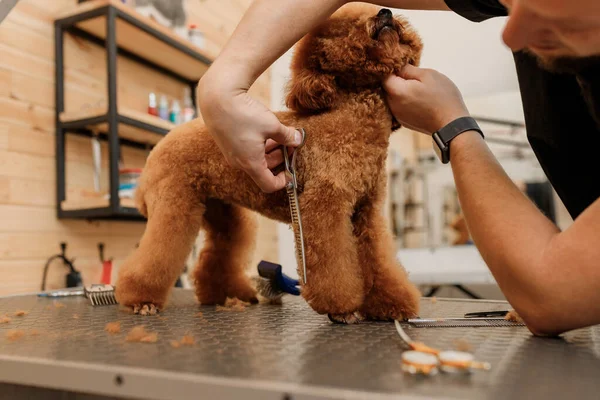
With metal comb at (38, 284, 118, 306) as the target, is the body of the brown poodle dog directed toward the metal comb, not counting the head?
no

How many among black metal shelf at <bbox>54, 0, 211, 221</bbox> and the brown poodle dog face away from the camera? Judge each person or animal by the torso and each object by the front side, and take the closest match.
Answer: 0

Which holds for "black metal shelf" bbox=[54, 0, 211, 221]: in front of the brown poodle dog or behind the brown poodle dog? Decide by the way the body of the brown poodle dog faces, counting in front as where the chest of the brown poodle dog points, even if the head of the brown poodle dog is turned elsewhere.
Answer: behind

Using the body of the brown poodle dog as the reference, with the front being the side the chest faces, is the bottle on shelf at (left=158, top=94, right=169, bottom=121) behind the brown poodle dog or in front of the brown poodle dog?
behind

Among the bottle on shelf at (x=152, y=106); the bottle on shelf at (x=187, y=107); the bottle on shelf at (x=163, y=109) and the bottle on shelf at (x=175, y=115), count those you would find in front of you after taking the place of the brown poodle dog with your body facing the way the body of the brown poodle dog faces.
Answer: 0

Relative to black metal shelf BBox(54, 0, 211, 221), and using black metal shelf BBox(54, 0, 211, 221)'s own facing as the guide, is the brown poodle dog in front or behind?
in front

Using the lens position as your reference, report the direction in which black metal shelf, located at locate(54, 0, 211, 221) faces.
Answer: facing the viewer and to the right of the viewer

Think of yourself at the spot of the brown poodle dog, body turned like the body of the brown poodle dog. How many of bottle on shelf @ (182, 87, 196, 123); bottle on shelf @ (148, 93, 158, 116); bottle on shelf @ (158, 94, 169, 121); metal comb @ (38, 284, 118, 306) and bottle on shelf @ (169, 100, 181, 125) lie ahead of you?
0
